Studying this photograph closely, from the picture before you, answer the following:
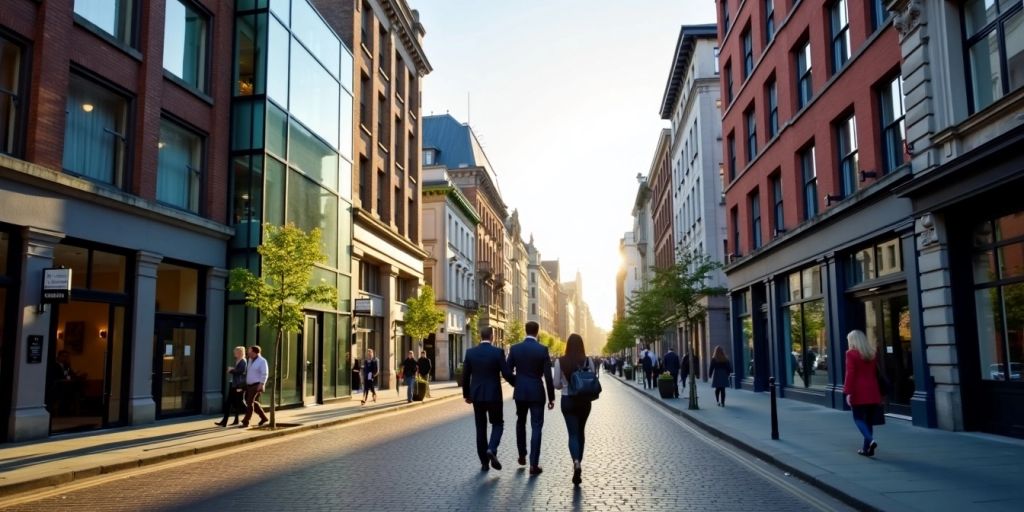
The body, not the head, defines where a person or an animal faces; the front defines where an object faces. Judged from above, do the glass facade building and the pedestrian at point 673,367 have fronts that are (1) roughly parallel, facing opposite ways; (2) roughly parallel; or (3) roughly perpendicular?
roughly perpendicular

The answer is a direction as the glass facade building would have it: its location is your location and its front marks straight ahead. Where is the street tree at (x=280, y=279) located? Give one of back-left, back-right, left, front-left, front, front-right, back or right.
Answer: front-right

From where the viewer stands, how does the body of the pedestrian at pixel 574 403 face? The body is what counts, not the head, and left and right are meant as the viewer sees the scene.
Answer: facing away from the viewer

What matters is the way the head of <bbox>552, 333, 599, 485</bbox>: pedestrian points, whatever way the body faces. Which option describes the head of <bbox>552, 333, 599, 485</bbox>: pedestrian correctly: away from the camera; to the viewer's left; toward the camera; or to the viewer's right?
away from the camera

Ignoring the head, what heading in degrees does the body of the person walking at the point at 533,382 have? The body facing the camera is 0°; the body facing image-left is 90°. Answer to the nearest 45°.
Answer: approximately 180°
